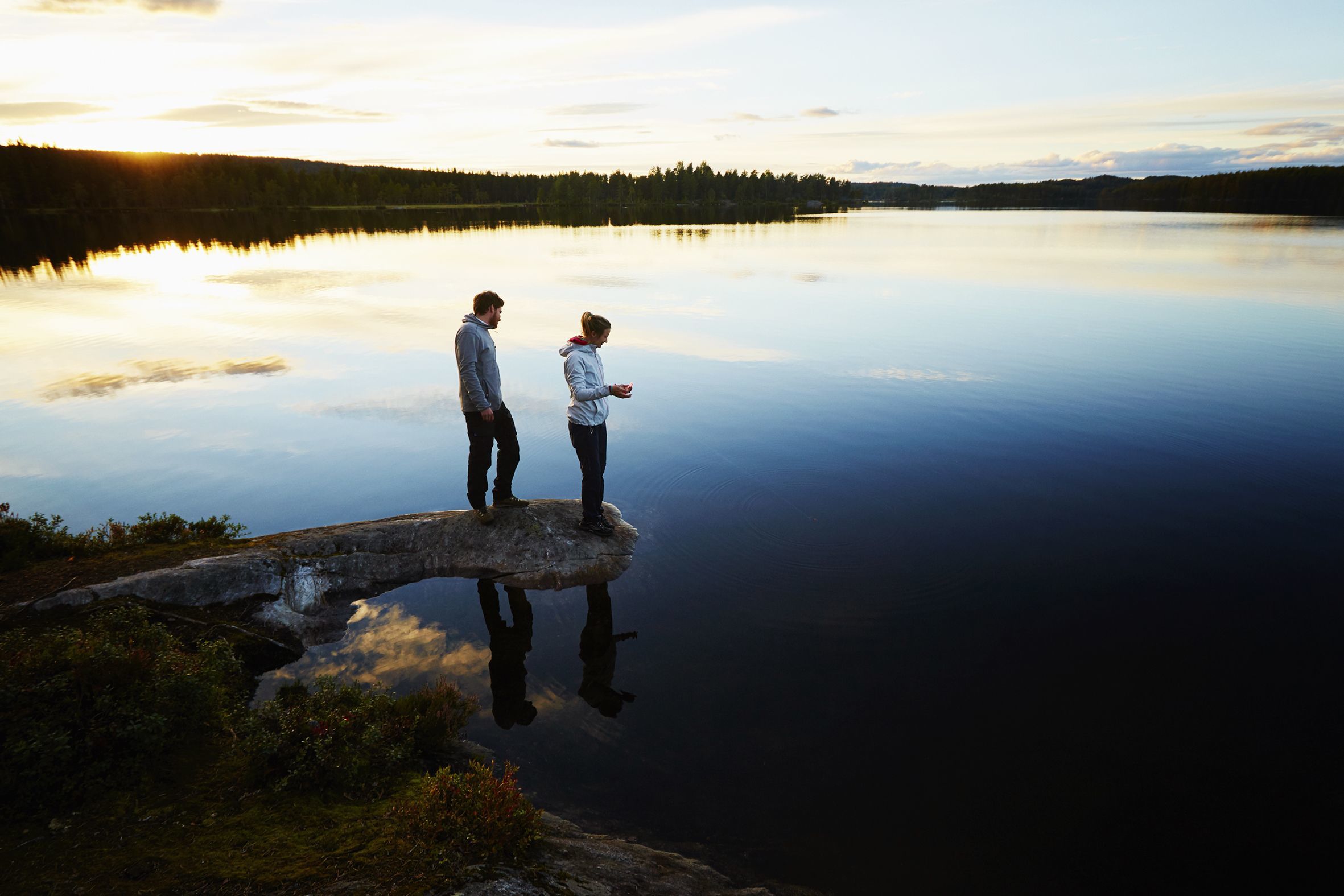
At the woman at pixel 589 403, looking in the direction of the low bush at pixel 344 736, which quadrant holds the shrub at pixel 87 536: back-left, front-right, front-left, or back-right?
front-right

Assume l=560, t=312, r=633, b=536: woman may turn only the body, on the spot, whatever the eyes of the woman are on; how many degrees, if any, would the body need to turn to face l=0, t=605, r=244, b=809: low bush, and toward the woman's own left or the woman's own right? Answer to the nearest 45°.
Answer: approximately 135° to the woman's own right

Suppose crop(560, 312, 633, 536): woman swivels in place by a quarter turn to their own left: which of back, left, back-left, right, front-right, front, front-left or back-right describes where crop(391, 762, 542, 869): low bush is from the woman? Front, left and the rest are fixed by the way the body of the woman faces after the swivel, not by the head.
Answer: back

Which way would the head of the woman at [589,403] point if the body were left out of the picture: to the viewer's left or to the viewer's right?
to the viewer's right

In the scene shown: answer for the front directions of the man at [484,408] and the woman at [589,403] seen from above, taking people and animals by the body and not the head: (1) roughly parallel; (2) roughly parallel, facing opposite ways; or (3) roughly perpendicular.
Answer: roughly parallel

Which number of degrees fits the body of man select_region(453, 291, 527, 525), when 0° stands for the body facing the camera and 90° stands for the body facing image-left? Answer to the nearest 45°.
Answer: approximately 270°

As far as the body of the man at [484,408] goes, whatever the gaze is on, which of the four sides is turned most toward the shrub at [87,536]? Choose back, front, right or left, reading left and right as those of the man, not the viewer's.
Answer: back

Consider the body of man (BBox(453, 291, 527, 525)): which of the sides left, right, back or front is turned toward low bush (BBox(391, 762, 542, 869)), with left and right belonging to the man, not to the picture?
right

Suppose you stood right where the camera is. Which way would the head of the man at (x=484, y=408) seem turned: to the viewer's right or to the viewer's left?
to the viewer's right

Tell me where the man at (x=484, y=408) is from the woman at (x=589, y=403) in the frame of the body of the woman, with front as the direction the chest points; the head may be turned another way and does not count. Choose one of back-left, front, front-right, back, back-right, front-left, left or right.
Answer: back

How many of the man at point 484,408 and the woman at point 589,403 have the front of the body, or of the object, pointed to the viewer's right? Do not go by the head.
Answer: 2

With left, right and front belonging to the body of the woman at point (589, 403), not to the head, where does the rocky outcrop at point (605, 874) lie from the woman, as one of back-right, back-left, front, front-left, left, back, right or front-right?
right

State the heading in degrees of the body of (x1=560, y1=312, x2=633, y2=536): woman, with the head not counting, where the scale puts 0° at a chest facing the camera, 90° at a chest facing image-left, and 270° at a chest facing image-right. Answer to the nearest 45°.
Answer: approximately 270°

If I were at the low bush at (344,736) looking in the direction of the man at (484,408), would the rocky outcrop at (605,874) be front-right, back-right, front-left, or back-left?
back-right
